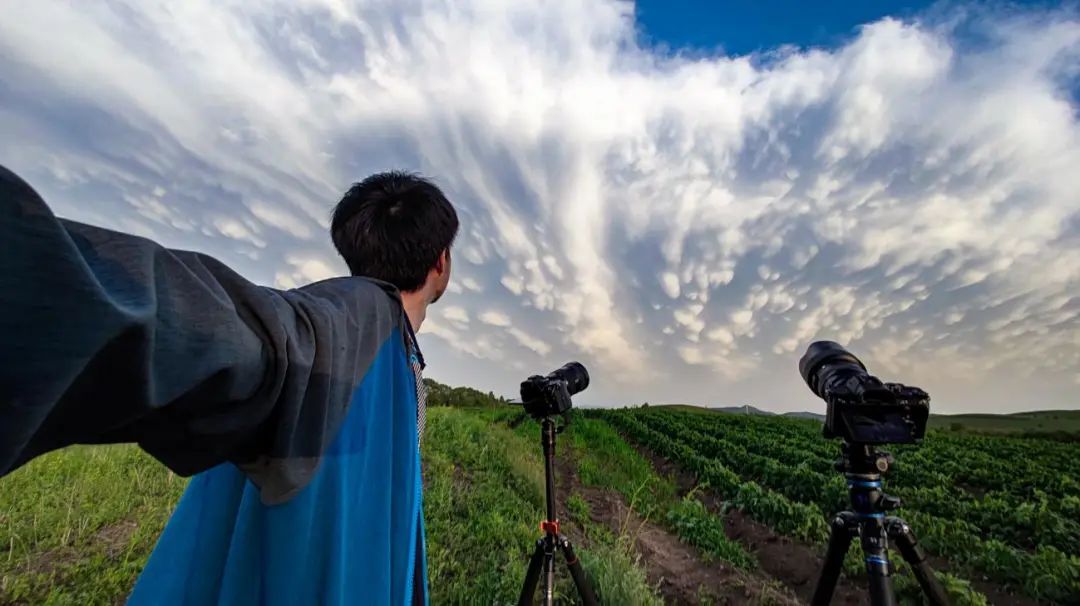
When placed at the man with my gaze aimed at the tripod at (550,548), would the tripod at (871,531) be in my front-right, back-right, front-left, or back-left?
front-right

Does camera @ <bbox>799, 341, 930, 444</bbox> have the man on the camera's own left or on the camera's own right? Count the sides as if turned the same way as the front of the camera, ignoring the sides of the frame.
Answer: on the camera's own left

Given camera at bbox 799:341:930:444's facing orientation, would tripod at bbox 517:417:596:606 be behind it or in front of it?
in front

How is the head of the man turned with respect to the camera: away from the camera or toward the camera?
away from the camera

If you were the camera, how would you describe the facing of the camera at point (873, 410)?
facing away from the viewer and to the left of the viewer

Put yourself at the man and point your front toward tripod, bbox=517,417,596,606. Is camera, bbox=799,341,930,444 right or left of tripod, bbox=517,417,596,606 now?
right
